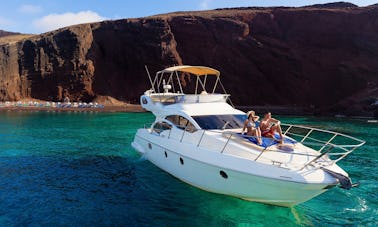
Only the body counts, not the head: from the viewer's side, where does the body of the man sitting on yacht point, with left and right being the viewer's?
facing the viewer and to the right of the viewer
